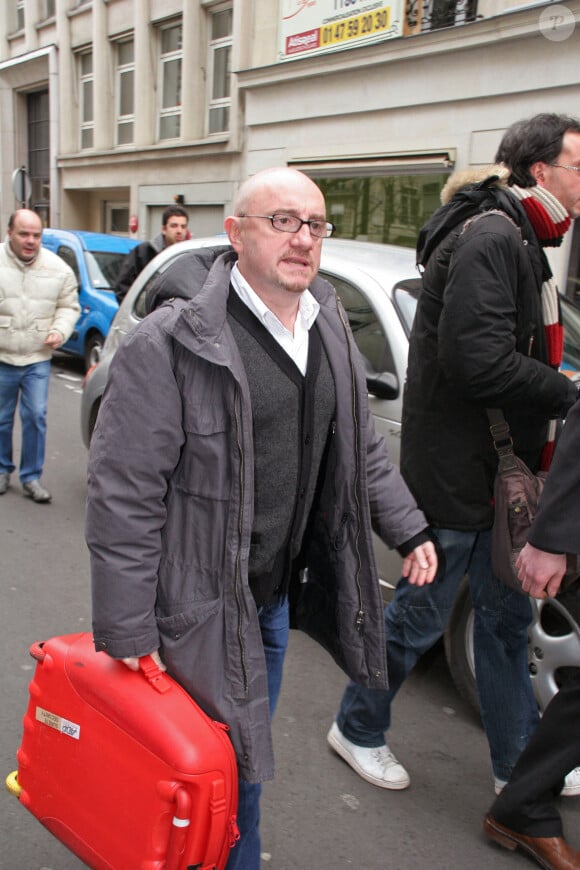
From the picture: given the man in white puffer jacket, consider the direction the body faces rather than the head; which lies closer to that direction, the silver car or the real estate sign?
the silver car

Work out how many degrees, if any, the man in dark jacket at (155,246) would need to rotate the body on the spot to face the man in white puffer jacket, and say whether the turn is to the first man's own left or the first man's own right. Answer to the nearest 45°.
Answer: approximately 90° to the first man's own right

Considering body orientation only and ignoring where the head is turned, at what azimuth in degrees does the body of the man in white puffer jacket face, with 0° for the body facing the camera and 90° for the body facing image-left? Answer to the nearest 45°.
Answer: approximately 315°

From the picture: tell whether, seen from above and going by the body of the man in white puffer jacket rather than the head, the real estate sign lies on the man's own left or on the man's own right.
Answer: on the man's own left

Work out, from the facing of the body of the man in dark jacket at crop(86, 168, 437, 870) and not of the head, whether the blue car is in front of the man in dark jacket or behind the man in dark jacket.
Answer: behind

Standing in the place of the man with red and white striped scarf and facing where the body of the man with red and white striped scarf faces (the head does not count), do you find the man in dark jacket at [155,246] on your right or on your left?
on your left

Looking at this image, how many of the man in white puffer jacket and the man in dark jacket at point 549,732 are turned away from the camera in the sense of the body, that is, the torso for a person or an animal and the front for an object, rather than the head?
0

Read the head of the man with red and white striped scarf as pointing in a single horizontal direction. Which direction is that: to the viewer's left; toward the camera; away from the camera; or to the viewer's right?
to the viewer's right
